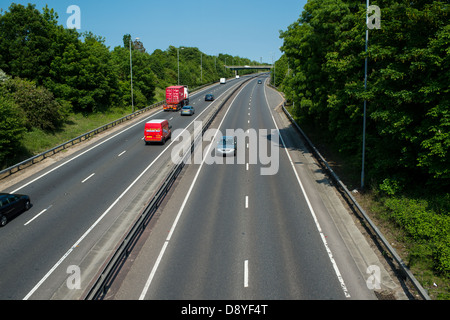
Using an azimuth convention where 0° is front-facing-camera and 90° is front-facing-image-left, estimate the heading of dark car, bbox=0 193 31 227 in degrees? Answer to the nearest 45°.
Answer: approximately 225°

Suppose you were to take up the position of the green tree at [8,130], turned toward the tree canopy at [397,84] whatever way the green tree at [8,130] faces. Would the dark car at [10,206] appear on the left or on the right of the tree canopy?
right

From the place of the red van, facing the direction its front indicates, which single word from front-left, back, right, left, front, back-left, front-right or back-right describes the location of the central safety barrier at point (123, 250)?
back-right

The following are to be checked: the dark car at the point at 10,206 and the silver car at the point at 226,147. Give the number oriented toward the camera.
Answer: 1

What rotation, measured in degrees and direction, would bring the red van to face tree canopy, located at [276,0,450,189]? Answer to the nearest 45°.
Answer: approximately 90° to its right

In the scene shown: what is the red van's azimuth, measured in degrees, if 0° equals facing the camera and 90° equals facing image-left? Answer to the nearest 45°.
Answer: approximately 225°

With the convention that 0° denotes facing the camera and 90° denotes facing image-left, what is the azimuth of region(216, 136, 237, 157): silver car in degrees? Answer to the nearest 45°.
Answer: approximately 0°

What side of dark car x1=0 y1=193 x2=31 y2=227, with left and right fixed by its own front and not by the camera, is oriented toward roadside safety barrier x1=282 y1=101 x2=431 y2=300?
right

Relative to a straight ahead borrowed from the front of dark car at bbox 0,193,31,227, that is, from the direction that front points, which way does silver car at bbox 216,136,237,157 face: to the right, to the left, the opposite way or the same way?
the opposite way
